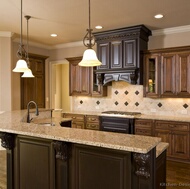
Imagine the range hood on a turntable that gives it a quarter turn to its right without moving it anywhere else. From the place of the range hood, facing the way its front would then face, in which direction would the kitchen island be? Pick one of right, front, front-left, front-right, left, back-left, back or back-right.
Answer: back-left

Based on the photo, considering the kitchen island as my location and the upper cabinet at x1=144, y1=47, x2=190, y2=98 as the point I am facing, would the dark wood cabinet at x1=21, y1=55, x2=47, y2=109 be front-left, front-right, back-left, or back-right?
front-left

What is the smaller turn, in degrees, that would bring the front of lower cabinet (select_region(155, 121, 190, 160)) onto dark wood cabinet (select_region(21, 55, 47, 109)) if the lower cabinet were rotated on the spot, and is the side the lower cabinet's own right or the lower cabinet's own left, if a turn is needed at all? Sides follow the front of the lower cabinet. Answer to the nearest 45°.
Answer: approximately 90° to the lower cabinet's own right

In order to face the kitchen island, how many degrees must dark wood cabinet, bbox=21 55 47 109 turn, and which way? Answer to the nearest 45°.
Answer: approximately 45° to its right

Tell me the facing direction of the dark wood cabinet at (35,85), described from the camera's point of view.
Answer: facing the viewer and to the right of the viewer

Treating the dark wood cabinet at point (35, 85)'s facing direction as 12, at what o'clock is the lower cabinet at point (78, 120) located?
The lower cabinet is roughly at 12 o'clock from the dark wood cabinet.

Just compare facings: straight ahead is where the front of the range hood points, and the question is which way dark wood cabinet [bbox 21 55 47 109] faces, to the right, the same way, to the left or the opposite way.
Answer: to the left

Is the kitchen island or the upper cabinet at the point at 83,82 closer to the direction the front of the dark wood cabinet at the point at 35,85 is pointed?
the upper cabinet

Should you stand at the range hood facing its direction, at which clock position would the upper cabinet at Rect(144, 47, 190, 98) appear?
The upper cabinet is roughly at 8 o'clock from the range hood.

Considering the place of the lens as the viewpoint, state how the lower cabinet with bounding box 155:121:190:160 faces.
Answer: facing the viewer

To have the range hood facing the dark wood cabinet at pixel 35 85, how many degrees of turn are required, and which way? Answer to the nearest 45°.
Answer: approximately 90° to its right

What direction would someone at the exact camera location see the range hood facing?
facing the viewer and to the left of the viewer

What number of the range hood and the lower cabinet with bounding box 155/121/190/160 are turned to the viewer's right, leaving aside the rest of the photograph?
0

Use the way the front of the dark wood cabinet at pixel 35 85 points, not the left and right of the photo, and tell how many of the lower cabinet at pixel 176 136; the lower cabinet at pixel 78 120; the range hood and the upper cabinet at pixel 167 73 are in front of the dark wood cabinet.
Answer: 4

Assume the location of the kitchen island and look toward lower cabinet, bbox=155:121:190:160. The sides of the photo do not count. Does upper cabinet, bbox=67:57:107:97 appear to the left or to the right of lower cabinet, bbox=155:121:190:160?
left
